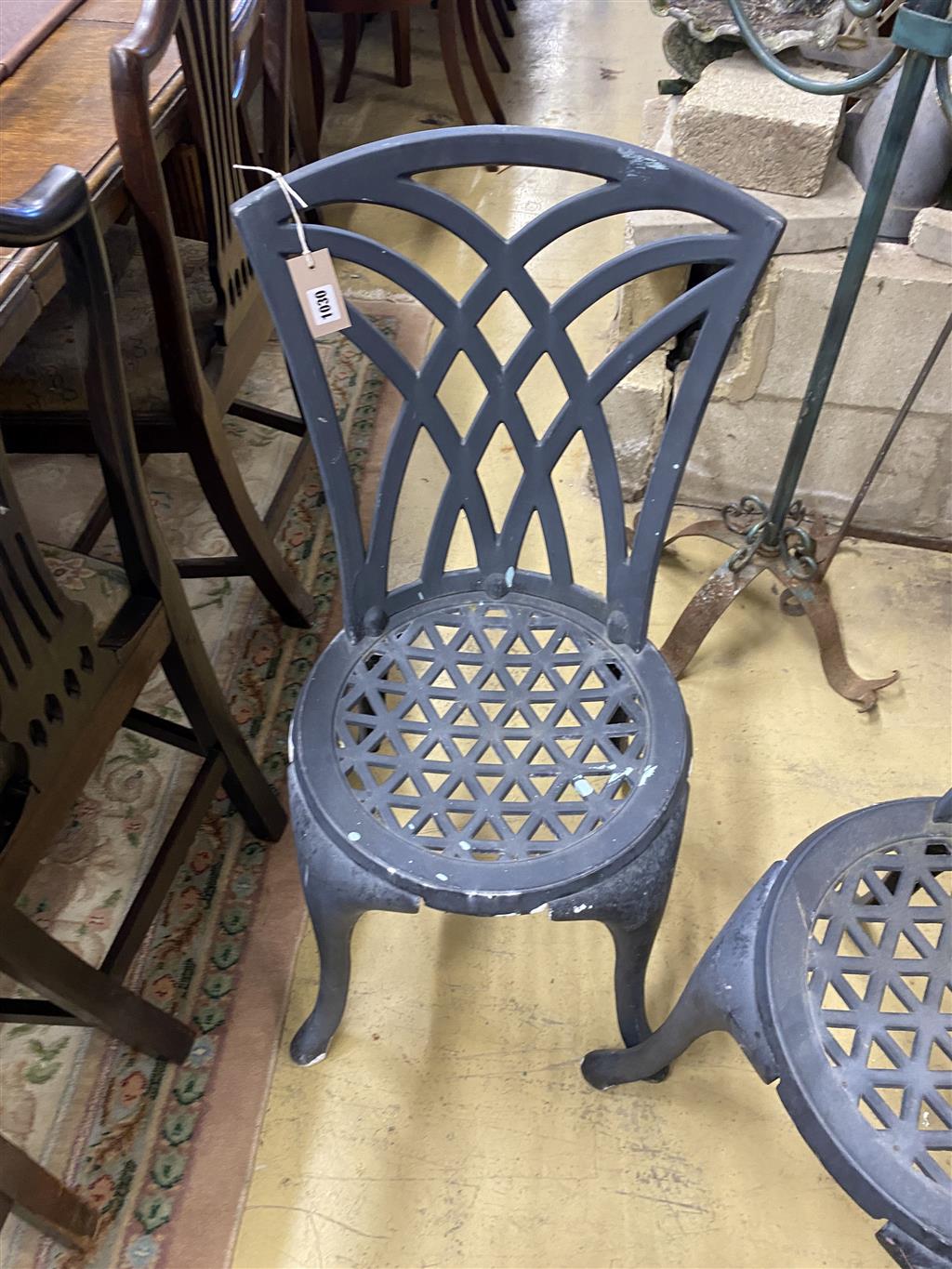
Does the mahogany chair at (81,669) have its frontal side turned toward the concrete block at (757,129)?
no

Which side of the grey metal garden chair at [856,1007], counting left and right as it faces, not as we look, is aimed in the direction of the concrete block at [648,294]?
right

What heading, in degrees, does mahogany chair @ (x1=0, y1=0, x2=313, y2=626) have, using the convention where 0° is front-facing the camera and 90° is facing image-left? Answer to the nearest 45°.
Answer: approximately 135°

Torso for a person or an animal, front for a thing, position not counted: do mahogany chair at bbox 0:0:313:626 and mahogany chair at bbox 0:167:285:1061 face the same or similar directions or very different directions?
same or similar directions

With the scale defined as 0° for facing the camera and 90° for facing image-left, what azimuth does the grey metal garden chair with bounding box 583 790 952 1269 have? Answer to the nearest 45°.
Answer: approximately 45°

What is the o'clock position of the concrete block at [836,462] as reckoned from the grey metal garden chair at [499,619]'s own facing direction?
The concrete block is roughly at 7 o'clock from the grey metal garden chair.

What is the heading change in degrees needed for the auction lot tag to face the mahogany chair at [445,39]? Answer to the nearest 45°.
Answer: approximately 180°

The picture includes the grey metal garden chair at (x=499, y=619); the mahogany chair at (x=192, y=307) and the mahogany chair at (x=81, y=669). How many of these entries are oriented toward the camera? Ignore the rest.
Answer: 1

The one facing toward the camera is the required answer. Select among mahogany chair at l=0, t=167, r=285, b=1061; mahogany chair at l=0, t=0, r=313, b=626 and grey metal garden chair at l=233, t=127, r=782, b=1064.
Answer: the grey metal garden chair

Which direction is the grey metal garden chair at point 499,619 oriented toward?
toward the camera

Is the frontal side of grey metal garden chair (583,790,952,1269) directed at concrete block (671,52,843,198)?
no

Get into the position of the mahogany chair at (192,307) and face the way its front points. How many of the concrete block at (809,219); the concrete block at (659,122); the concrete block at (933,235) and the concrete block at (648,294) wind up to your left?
0

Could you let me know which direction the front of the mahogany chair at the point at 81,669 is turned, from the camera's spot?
facing away from the viewer and to the left of the viewer

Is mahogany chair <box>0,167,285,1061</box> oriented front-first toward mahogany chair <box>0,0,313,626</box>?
no

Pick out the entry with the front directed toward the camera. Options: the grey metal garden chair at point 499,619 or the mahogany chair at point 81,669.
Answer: the grey metal garden chair
